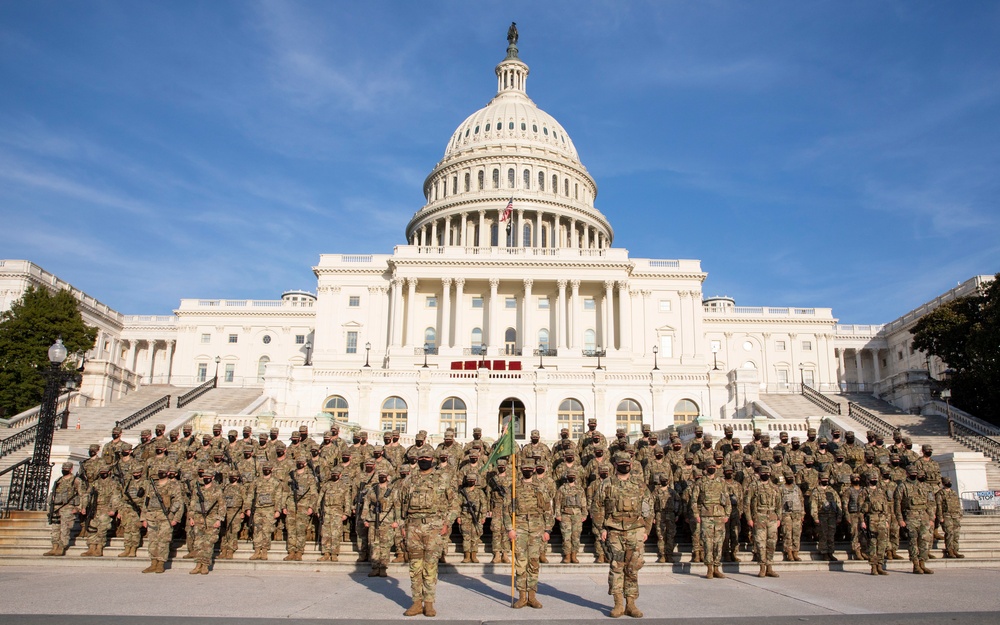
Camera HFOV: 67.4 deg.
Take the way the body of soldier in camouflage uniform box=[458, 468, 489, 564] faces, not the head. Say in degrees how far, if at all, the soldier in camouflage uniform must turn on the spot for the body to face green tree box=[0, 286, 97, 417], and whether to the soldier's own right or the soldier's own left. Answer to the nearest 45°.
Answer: approximately 135° to the soldier's own right

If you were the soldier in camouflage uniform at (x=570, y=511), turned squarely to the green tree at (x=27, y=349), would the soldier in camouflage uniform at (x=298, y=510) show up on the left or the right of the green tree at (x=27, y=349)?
left

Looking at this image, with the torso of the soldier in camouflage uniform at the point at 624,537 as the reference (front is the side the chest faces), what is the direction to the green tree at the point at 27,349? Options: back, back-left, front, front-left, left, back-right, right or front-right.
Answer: back-right

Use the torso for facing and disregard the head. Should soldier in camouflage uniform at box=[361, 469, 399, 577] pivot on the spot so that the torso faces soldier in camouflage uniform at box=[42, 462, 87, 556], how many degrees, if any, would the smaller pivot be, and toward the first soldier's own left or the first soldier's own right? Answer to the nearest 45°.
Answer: approximately 135° to the first soldier's own right

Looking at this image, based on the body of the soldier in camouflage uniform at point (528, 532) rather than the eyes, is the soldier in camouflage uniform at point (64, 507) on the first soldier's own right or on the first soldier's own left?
on the first soldier's own right

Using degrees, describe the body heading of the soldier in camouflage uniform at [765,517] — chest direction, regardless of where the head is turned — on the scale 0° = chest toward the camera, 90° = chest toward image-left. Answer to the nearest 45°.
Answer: approximately 0°

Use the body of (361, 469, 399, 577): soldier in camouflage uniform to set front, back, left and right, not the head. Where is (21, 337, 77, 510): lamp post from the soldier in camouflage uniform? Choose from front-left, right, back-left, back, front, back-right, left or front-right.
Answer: back-right

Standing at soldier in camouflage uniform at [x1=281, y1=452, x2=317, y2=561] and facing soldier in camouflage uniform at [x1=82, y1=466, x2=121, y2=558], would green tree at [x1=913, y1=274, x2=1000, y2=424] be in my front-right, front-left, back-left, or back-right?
back-right
